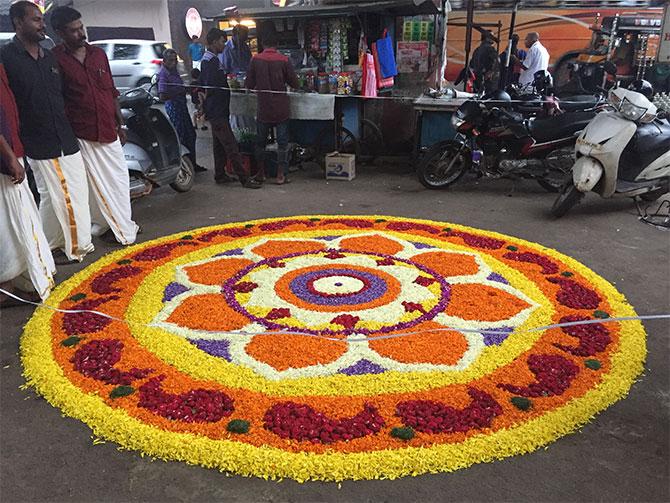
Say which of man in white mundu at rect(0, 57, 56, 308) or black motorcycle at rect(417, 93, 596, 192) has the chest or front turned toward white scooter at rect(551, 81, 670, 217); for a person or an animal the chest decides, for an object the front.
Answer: the man in white mundu

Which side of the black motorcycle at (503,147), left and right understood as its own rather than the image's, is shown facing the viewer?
left

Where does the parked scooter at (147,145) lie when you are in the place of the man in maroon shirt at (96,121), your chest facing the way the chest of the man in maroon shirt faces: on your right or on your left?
on your left

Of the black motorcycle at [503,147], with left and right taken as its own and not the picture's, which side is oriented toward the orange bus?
right

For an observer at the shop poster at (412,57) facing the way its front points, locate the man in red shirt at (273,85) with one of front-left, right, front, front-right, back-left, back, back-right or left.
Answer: front-right

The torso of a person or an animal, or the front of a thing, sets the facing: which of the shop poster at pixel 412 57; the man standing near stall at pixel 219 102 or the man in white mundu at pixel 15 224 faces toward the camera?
the shop poster

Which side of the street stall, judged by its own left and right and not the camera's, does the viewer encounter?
front

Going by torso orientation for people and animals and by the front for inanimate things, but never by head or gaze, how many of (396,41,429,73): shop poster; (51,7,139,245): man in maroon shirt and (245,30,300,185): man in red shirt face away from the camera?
1

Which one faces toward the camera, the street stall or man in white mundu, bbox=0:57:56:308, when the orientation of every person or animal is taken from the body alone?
the street stall

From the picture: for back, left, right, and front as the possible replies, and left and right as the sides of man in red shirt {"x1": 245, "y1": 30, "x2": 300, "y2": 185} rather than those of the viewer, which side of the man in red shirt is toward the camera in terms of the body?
back

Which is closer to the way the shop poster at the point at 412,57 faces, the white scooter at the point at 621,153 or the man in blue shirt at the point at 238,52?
the white scooter

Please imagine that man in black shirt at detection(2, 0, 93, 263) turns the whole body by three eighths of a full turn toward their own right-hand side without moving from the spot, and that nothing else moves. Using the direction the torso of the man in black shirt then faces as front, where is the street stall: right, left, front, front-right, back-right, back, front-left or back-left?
back-right

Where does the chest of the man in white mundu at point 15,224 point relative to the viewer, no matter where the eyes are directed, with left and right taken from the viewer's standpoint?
facing to the right of the viewer

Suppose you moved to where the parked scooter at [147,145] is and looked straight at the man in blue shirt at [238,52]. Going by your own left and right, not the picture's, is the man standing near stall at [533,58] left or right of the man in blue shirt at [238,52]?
right

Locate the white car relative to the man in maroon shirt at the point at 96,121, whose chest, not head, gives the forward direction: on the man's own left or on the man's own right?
on the man's own left

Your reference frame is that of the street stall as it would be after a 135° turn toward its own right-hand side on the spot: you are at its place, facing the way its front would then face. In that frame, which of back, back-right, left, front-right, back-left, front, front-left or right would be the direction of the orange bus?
right

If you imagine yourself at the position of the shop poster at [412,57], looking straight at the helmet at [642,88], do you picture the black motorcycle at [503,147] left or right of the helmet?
right

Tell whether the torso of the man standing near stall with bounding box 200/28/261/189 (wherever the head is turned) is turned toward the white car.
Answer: no

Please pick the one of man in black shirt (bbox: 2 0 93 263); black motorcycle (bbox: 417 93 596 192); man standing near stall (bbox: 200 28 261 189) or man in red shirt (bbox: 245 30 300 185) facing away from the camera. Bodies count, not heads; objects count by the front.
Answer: the man in red shirt

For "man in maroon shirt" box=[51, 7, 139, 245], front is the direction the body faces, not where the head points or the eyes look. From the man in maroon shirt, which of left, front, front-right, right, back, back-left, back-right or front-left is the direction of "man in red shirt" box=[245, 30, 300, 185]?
left
